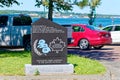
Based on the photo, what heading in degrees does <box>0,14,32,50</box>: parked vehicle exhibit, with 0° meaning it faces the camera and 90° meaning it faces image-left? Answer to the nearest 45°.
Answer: approximately 90°

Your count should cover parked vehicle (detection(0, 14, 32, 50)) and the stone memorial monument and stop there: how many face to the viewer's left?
1

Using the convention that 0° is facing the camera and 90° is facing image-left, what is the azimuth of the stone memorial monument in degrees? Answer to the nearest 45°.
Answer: approximately 0°

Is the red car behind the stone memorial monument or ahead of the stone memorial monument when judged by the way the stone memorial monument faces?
behind

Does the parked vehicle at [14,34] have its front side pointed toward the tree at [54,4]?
no

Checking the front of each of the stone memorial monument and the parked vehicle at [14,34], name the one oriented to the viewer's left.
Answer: the parked vehicle

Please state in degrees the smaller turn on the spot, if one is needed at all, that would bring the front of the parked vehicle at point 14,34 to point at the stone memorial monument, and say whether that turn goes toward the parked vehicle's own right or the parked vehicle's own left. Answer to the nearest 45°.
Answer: approximately 90° to the parked vehicle's own left

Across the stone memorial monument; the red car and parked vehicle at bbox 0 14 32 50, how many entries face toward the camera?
1

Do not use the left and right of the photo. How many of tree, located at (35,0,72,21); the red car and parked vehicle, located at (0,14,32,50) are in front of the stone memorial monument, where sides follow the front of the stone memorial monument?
0

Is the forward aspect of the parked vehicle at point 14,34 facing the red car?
no

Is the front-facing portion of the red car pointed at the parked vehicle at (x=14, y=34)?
no

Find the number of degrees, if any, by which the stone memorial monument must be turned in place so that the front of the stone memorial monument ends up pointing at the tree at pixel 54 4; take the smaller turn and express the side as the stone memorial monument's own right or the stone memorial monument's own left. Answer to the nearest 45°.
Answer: approximately 180°
